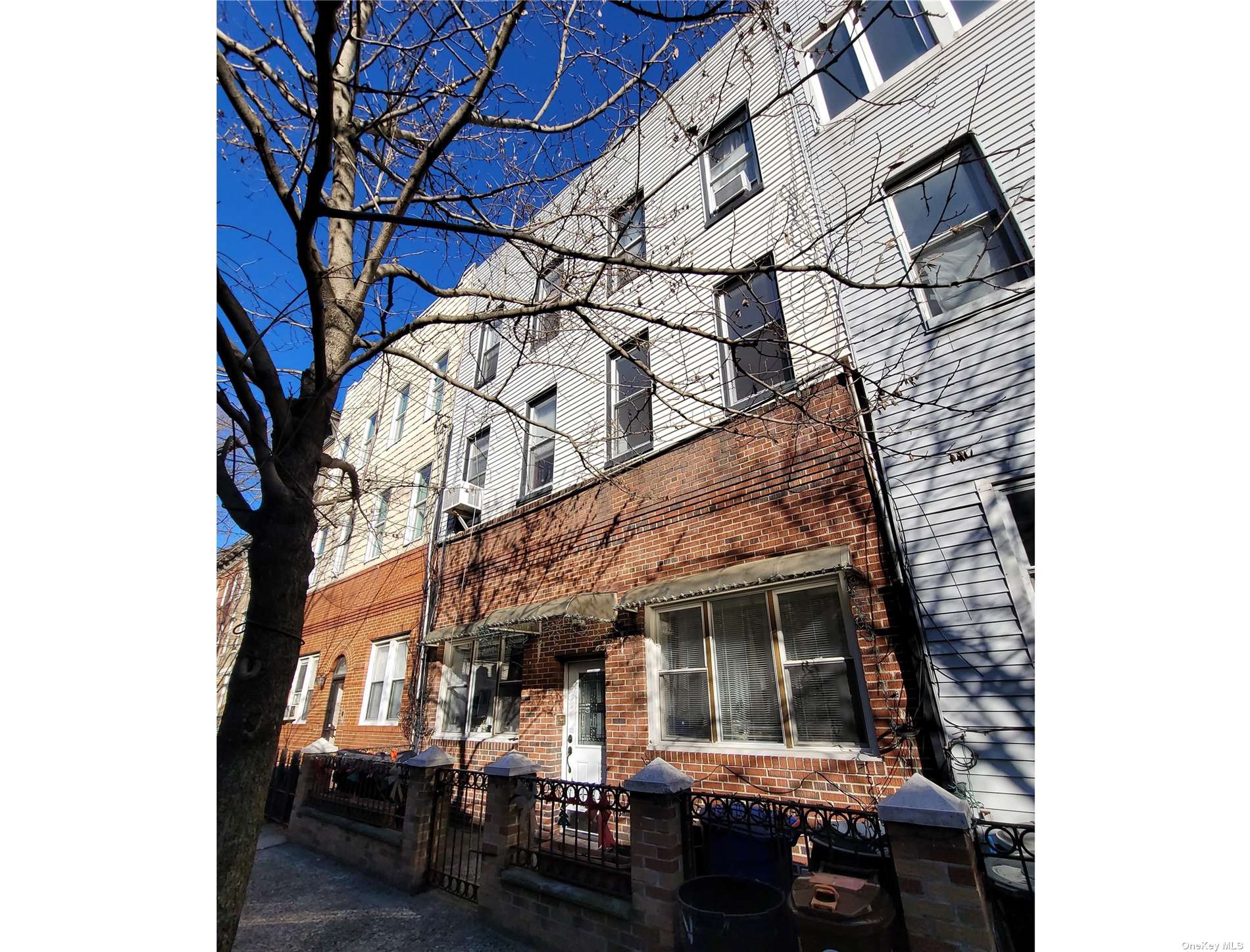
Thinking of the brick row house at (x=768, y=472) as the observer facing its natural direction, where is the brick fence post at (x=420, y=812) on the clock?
The brick fence post is roughly at 2 o'clock from the brick row house.

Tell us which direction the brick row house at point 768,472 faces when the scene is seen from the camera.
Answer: facing the viewer and to the left of the viewer
